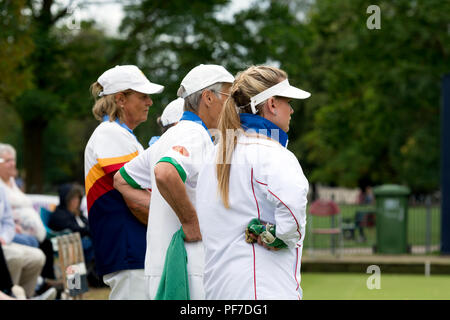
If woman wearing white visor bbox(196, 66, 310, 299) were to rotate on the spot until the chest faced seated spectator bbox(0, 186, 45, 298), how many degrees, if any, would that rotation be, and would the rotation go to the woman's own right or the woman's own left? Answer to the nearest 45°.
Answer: approximately 90° to the woman's own left

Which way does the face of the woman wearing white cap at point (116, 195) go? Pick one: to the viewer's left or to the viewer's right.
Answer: to the viewer's right

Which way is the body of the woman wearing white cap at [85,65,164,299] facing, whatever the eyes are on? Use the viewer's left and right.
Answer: facing to the right of the viewer

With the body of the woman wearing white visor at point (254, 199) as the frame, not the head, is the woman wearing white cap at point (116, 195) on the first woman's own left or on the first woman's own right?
on the first woman's own left

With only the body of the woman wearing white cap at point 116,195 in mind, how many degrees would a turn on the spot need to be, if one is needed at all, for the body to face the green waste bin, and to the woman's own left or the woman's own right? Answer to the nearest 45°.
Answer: approximately 45° to the woman's own left

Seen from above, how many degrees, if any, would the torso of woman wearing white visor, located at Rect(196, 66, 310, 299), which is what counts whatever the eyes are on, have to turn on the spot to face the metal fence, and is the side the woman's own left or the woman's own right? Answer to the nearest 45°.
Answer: approximately 45° to the woman's own left

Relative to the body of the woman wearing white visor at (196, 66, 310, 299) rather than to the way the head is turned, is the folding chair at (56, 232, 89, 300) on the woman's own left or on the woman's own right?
on the woman's own left

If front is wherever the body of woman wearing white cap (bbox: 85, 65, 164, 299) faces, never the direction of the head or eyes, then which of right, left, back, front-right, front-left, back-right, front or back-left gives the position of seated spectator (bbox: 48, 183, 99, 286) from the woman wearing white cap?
left

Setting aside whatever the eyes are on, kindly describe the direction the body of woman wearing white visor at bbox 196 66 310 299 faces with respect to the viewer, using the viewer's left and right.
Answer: facing away from the viewer and to the right of the viewer

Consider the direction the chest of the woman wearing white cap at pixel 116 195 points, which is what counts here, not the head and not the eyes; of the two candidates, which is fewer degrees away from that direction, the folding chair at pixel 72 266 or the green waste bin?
the green waste bin
